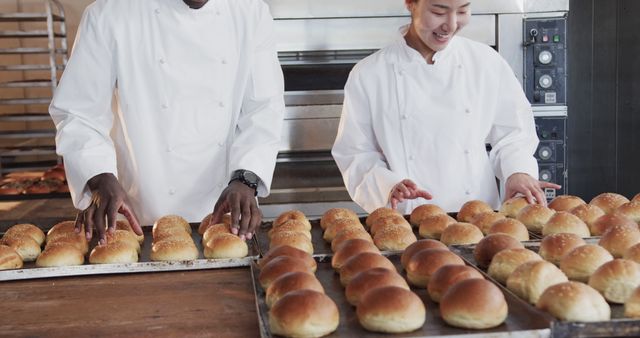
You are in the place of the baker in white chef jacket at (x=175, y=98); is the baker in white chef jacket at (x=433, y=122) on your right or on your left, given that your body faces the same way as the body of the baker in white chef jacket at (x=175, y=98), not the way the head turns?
on your left

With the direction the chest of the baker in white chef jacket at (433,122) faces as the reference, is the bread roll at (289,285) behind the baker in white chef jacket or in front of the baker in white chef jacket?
in front

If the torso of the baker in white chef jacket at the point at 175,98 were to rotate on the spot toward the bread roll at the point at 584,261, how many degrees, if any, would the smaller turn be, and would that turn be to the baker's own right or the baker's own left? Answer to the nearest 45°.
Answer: approximately 45° to the baker's own left

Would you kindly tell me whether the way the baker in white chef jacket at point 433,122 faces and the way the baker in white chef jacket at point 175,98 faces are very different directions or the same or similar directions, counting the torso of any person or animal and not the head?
same or similar directions

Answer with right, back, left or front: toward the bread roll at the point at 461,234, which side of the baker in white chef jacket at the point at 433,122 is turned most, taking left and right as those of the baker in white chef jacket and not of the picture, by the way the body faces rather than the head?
front

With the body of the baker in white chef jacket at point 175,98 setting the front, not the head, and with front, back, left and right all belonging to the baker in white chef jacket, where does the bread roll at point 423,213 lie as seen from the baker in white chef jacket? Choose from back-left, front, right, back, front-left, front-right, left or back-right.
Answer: front-left

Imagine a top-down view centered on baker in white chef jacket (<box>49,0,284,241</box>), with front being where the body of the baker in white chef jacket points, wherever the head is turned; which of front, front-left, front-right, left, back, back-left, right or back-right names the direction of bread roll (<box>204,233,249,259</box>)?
front

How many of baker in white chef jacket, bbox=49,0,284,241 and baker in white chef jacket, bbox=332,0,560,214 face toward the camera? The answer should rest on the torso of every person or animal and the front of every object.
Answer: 2

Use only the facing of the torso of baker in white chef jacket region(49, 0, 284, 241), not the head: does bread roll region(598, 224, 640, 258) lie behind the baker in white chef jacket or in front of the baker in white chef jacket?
in front

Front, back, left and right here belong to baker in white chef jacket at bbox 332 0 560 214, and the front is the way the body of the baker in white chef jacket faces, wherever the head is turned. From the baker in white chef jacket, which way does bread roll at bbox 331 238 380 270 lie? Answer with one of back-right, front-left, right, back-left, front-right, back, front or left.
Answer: front

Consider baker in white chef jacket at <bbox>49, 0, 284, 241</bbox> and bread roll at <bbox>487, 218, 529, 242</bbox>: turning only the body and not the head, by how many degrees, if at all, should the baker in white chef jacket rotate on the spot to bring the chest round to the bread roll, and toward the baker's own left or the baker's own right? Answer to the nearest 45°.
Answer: approximately 45° to the baker's own left

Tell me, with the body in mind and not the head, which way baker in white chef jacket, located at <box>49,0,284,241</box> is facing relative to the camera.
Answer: toward the camera

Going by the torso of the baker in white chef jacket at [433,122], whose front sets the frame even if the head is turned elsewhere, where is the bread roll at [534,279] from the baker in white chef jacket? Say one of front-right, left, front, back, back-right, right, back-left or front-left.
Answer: front

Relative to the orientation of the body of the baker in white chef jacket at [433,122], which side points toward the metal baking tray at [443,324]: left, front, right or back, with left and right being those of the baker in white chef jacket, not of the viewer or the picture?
front
